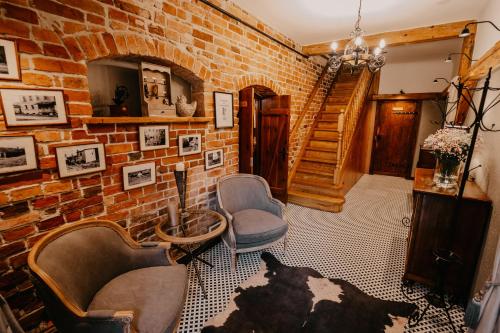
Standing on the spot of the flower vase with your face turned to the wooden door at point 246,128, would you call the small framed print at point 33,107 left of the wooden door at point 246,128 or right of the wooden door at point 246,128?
left

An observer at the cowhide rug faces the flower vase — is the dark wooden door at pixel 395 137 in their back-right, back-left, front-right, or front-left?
front-left

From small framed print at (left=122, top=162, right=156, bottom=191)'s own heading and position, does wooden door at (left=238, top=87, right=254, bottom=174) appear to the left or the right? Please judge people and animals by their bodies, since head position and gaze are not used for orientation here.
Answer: on its left

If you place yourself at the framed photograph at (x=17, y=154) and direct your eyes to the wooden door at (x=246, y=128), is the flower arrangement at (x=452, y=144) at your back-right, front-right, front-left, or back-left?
front-right

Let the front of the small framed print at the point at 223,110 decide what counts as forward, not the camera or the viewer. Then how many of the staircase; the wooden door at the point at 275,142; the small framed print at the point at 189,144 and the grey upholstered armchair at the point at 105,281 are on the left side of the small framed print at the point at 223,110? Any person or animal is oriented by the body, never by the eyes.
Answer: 2

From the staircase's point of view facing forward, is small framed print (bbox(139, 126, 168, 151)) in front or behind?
in front

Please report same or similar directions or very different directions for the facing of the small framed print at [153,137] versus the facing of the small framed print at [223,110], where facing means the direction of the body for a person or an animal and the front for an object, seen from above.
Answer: same or similar directions

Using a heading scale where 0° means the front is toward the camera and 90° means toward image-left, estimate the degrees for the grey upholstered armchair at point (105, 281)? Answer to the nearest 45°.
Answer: approximately 315°

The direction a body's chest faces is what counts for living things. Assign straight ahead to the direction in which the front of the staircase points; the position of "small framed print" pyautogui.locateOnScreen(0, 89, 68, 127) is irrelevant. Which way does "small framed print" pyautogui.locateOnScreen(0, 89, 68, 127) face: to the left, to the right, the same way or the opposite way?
to the left

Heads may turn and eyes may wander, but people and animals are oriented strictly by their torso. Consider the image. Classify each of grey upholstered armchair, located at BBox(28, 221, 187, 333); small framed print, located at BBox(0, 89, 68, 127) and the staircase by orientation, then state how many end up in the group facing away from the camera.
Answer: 0

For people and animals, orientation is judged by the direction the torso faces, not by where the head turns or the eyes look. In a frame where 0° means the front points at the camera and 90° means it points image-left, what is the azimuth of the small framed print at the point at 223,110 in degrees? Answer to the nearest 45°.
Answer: approximately 315°

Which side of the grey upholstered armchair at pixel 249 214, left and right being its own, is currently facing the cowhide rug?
front

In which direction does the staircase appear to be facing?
toward the camera

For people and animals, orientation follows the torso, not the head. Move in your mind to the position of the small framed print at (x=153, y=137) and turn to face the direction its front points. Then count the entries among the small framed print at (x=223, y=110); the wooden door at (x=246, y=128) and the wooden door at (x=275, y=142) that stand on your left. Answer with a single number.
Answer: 3

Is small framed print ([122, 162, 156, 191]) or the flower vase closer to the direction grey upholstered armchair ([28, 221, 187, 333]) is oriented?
the flower vase

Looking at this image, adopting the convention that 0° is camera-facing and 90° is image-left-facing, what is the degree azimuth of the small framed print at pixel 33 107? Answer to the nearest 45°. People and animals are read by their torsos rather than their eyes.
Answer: approximately 315°

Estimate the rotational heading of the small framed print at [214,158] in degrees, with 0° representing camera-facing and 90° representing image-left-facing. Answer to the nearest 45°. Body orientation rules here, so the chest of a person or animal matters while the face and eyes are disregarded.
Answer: approximately 315°

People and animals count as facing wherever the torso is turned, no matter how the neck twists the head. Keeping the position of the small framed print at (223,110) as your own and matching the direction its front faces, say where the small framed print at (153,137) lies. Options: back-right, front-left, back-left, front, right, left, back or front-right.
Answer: right

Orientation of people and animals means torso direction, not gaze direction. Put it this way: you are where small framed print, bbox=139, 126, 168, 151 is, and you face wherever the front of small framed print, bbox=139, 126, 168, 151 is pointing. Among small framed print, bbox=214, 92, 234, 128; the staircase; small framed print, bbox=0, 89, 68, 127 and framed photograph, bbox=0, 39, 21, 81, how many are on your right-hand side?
2

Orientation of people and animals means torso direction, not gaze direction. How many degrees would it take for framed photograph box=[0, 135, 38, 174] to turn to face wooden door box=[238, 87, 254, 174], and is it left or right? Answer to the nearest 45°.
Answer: approximately 45° to its left
